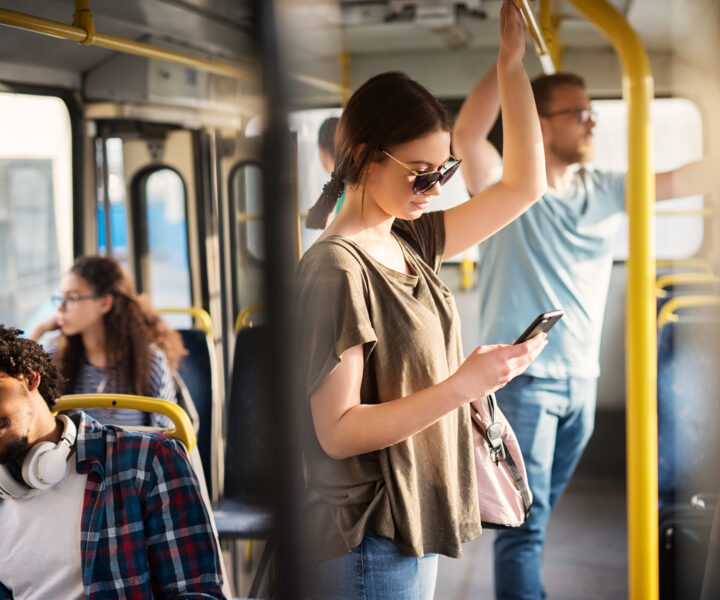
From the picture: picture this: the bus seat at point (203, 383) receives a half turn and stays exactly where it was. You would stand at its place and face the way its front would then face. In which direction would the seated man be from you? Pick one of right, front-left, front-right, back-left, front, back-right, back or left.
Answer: back-right

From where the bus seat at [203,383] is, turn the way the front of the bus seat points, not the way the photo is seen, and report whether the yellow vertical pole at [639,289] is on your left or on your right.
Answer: on your left

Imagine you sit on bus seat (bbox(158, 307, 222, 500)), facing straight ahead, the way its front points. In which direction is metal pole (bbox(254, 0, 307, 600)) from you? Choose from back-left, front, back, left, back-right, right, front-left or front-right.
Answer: front-left

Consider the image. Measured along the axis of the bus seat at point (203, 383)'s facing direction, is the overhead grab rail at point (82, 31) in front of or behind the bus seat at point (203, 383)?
in front

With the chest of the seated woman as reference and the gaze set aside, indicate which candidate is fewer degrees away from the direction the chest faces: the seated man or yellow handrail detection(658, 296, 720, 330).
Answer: the seated man

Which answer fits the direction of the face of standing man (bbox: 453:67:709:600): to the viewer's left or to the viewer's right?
to the viewer's right

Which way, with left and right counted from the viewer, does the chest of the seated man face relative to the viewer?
facing the viewer and to the left of the viewer

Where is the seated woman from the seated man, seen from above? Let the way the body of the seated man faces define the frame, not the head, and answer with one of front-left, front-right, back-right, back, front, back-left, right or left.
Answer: back-right

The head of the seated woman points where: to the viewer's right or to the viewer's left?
to the viewer's left
